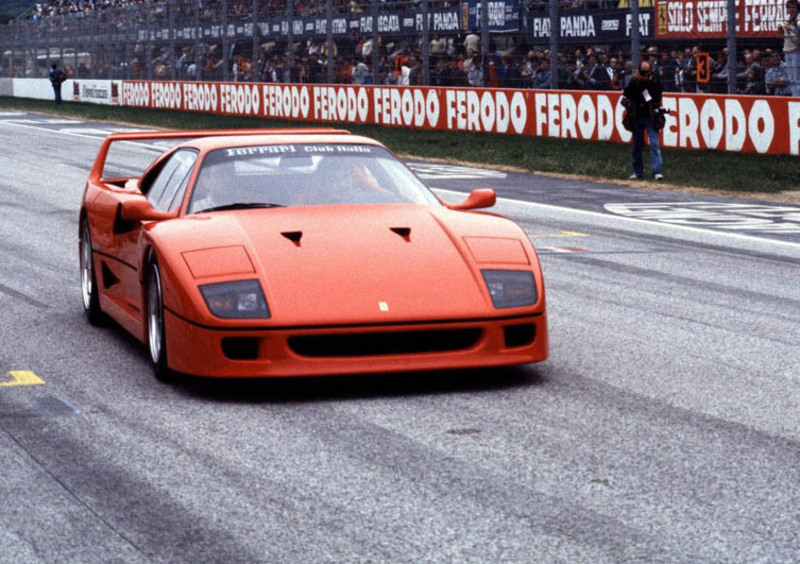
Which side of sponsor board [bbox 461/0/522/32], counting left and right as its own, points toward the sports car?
front

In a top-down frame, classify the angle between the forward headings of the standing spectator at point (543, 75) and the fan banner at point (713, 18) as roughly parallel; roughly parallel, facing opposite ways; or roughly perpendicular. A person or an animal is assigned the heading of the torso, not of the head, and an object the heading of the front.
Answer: roughly parallel

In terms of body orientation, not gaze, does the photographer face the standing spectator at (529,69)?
no

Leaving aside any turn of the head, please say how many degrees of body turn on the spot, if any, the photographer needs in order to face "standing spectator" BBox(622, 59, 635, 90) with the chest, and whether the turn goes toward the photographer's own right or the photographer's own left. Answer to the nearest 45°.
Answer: approximately 180°

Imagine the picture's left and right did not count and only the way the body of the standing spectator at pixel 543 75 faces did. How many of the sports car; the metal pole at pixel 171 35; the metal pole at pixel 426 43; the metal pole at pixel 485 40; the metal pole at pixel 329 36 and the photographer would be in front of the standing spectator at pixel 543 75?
2

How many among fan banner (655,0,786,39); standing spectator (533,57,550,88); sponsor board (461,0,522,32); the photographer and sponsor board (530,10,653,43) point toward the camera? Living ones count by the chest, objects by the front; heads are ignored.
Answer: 5

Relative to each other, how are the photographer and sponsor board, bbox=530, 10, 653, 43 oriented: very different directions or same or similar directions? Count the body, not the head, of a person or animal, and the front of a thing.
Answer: same or similar directions

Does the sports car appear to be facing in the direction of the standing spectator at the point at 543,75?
no

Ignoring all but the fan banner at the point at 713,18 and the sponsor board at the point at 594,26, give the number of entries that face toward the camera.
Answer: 2

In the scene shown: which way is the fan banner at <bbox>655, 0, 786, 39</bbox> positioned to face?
toward the camera

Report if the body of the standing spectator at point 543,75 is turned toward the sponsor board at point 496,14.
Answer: no

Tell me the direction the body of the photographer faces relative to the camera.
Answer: toward the camera

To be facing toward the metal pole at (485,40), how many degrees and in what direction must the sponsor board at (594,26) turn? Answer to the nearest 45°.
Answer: approximately 135° to its right

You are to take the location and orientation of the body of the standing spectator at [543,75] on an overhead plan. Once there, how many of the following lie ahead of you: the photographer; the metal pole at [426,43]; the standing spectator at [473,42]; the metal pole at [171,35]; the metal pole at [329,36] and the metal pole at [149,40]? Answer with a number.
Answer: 1

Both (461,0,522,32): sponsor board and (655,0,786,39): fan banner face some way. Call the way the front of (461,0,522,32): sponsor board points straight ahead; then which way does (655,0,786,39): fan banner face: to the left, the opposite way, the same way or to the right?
the same way

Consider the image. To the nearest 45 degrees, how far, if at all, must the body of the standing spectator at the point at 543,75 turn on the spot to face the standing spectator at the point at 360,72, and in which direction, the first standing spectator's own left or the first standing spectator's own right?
approximately 135° to the first standing spectator's own right
